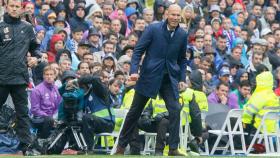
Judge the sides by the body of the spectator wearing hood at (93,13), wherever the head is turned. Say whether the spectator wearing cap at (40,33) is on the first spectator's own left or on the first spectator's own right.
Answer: on the first spectator's own right

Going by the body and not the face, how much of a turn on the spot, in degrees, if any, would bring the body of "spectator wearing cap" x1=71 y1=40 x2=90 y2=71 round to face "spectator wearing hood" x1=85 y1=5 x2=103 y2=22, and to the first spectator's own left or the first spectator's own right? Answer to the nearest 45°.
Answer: approximately 135° to the first spectator's own left
